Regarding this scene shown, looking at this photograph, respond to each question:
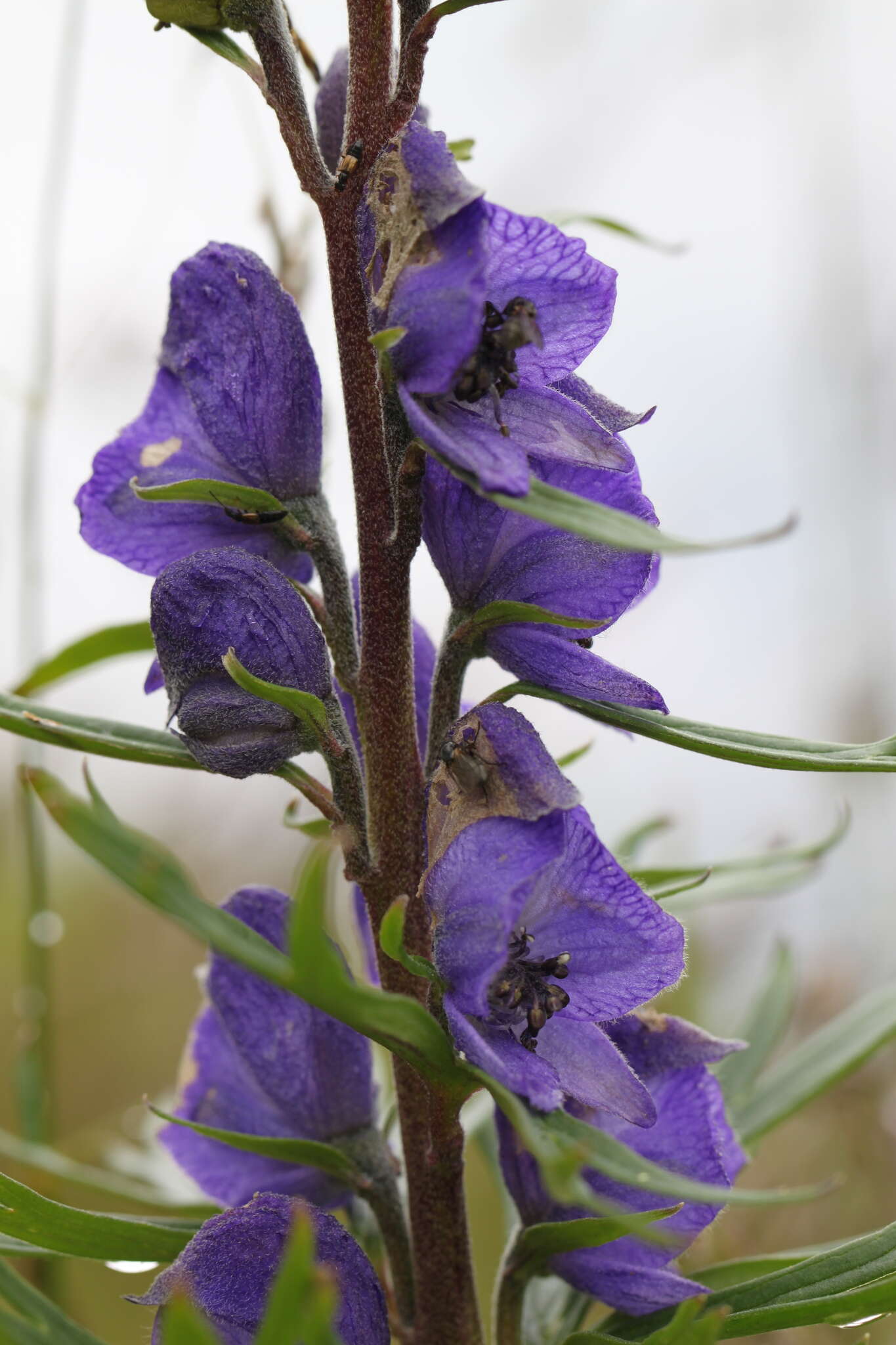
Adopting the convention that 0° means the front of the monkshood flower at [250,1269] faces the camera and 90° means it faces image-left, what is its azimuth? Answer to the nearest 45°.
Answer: approximately 90°

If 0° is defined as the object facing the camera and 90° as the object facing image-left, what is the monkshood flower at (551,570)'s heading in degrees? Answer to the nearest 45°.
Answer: approximately 270°

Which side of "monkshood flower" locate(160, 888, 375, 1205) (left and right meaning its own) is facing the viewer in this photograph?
left

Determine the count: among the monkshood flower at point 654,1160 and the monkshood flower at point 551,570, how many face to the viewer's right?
2

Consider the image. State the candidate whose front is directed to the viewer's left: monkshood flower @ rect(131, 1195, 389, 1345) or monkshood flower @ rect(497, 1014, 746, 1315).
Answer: monkshood flower @ rect(131, 1195, 389, 1345)

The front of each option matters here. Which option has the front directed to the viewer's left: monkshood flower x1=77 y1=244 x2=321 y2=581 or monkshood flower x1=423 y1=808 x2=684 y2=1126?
monkshood flower x1=77 y1=244 x2=321 y2=581

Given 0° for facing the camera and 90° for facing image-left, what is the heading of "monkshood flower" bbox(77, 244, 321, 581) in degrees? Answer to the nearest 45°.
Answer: approximately 90°

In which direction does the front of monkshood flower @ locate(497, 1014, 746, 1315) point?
to the viewer's right
